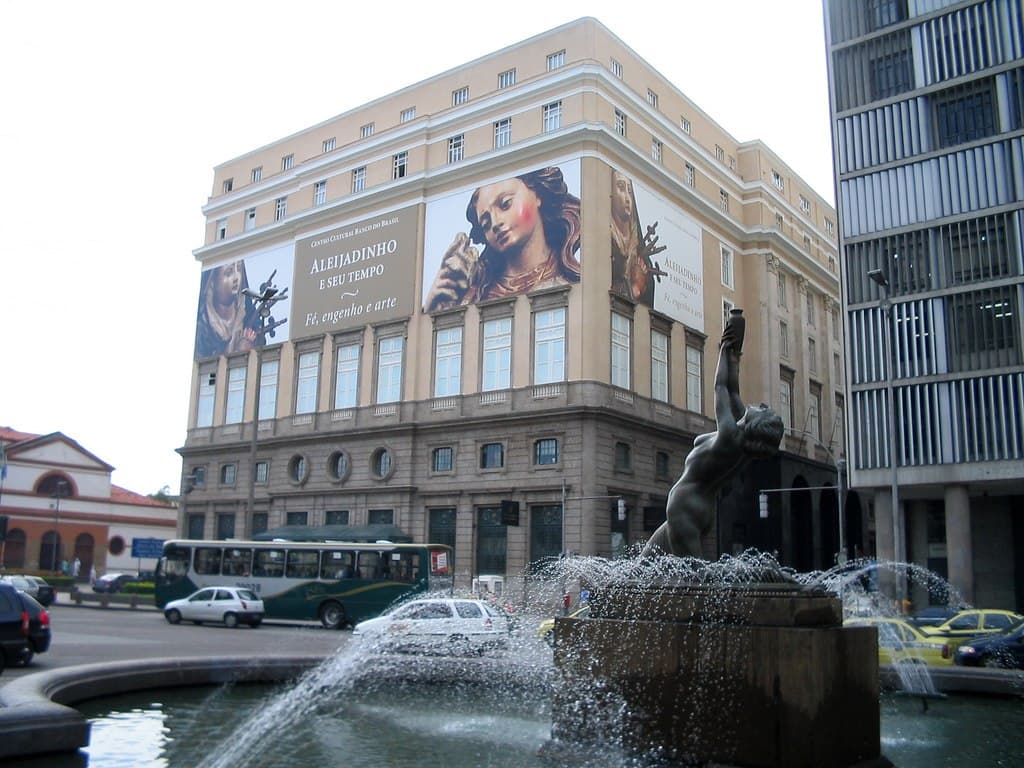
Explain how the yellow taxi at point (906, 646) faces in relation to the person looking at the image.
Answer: facing to the left of the viewer

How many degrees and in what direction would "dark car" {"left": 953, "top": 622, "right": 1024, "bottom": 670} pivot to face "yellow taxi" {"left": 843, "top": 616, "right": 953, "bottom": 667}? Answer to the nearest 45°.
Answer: approximately 45° to its left

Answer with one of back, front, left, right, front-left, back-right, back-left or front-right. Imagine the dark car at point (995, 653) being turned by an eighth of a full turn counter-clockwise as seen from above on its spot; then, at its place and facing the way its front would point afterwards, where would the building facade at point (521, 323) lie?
right

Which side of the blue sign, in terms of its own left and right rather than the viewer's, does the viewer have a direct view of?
front

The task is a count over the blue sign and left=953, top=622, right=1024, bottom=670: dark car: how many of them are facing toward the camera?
1

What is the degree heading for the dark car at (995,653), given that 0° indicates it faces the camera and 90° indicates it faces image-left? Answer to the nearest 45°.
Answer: approximately 90°

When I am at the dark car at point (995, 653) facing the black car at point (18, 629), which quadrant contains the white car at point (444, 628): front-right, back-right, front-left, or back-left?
front-right

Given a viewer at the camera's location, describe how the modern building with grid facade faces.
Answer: facing the viewer and to the left of the viewer

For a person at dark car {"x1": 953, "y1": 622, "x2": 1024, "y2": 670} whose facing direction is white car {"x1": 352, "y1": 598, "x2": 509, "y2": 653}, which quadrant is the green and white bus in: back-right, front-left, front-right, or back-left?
front-right

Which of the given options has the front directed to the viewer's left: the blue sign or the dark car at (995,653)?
the dark car

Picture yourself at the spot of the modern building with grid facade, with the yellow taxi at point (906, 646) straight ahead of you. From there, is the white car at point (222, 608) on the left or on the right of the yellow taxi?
right

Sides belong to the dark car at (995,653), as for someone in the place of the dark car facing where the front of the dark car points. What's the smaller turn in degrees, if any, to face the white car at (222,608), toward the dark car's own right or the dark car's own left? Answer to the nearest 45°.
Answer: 0° — it already faces it

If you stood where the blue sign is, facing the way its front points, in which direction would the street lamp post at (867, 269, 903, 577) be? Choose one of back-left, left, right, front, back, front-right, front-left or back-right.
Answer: front-left

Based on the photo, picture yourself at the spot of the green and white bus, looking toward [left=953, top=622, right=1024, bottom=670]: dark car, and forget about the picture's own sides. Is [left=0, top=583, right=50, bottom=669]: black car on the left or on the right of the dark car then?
right

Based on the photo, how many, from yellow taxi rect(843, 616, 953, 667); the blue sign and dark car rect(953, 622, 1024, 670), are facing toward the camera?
1
